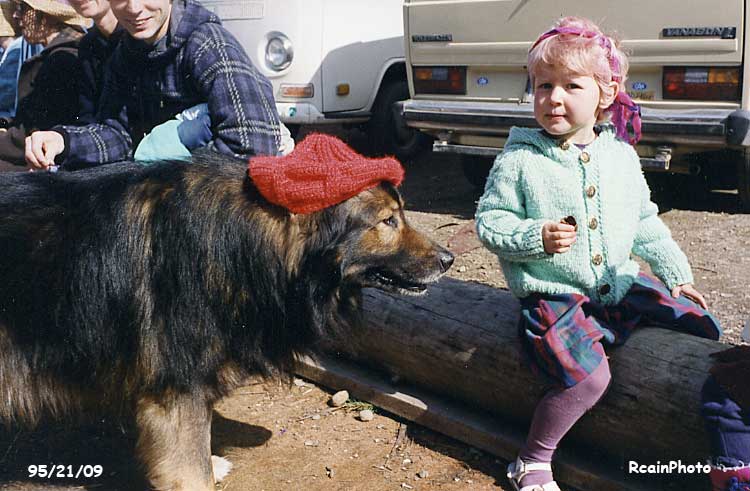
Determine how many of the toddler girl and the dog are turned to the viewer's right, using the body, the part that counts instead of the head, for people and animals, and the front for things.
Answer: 1

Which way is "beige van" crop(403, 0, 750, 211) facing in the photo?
away from the camera

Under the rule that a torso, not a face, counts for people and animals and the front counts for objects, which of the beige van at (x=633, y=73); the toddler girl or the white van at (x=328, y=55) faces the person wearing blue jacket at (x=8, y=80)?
the white van at (x=328, y=55)

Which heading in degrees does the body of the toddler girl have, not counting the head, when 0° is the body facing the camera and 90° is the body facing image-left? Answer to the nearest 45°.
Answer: approximately 0°

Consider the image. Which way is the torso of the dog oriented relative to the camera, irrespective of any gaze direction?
to the viewer's right

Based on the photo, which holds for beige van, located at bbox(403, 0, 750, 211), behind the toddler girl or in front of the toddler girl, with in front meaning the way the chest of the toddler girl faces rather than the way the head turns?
behind

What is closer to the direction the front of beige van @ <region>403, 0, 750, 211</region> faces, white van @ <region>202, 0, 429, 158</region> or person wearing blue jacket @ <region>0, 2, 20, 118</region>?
the white van

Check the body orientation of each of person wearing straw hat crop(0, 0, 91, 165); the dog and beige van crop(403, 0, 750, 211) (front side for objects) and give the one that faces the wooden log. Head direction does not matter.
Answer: the dog
